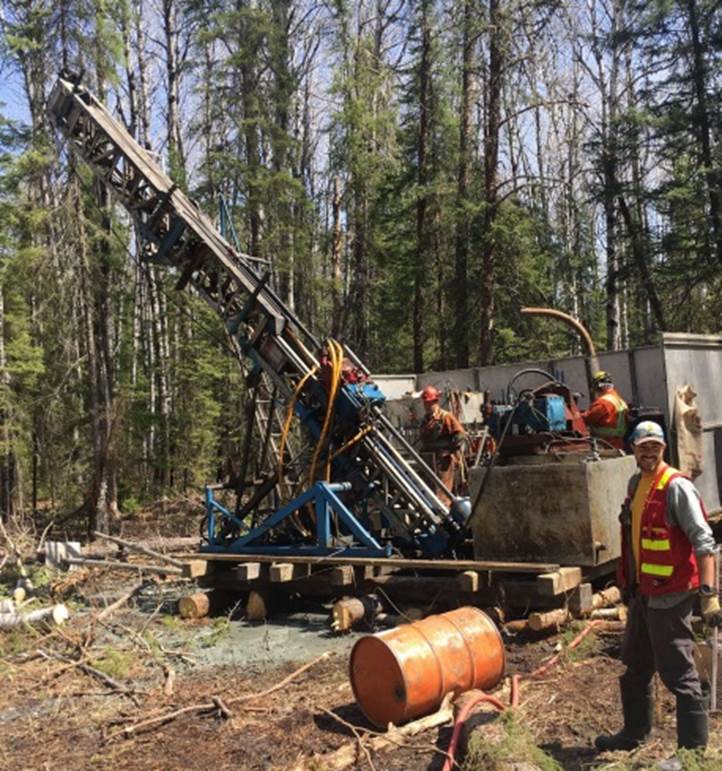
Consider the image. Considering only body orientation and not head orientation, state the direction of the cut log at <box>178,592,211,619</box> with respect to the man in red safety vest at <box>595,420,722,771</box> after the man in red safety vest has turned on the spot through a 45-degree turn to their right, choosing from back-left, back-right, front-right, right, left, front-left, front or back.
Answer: front-right

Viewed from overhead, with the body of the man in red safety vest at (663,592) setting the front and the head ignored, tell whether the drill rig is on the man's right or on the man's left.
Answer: on the man's right

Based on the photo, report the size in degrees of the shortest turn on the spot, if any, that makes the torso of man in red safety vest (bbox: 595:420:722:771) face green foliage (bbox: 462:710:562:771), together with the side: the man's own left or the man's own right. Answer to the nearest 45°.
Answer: approximately 45° to the man's own right

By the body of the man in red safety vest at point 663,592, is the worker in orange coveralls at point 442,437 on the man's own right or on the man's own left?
on the man's own right

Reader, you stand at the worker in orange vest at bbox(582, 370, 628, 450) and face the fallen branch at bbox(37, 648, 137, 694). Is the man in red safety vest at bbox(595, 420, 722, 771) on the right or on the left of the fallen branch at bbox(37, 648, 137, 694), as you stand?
left

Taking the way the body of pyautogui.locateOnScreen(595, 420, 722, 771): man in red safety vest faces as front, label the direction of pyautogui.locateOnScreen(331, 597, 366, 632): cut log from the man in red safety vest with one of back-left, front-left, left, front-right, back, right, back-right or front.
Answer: right

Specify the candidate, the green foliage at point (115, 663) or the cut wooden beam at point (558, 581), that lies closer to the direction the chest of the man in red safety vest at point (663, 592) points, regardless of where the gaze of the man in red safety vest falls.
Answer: the green foliage

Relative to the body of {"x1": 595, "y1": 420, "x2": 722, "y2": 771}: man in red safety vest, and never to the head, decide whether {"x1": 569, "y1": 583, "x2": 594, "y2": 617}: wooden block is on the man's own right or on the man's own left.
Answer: on the man's own right

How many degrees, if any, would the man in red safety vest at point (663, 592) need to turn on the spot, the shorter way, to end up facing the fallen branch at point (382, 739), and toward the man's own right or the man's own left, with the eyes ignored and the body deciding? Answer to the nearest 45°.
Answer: approximately 45° to the man's own right

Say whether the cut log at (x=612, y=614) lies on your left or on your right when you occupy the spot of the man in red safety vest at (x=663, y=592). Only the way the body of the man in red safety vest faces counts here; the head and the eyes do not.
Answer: on your right

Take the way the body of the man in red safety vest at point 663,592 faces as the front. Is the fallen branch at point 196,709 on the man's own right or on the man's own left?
on the man's own right

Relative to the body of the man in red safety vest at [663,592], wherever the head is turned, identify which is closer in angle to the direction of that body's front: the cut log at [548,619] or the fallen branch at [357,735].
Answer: the fallen branch

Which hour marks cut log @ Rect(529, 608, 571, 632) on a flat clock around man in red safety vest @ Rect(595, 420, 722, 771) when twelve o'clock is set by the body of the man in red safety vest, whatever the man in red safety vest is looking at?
The cut log is roughly at 4 o'clock from the man in red safety vest.

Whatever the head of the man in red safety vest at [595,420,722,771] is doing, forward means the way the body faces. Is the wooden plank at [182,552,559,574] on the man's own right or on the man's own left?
on the man's own right

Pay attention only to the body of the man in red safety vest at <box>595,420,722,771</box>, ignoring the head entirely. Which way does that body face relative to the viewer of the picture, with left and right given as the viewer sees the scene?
facing the viewer and to the left of the viewer
